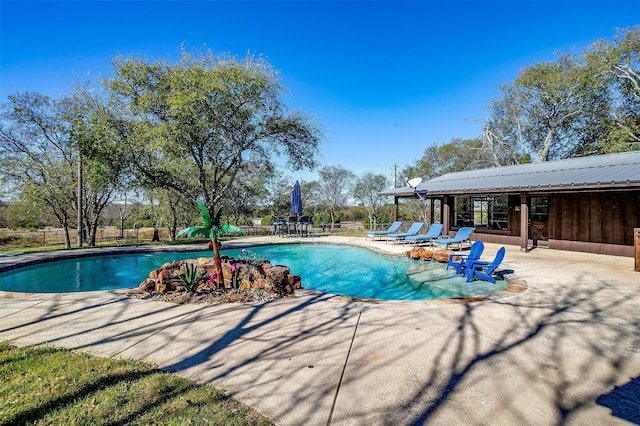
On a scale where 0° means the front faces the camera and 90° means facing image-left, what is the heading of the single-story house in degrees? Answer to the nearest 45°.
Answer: approximately 45°

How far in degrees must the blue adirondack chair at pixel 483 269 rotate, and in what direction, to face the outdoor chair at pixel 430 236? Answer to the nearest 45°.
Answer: approximately 90° to its right

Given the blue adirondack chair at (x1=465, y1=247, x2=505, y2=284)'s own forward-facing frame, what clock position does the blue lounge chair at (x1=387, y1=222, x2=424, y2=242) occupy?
The blue lounge chair is roughly at 2 o'clock from the blue adirondack chair.

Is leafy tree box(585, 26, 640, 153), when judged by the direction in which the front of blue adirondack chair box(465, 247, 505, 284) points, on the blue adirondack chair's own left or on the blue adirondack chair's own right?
on the blue adirondack chair's own right

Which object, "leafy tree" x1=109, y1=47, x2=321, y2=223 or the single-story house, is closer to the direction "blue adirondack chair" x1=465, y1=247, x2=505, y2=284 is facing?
the leafy tree

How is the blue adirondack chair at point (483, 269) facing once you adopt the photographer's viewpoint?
facing to the left of the viewer

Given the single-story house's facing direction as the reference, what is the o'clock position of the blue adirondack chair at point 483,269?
The blue adirondack chair is roughly at 11 o'clock from the single-story house.

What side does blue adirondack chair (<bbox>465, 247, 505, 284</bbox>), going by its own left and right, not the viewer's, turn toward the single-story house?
right

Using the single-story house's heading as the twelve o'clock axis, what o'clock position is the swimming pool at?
The swimming pool is roughly at 12 o'clock from the single-story house.

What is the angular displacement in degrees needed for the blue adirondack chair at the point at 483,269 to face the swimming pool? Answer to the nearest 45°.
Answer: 0° — it already faces it

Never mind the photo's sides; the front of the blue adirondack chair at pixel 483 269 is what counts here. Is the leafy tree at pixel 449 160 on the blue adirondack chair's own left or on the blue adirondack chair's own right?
on the blue adirondack chair's own right

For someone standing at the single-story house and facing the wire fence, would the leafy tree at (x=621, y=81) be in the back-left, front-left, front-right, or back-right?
back-right

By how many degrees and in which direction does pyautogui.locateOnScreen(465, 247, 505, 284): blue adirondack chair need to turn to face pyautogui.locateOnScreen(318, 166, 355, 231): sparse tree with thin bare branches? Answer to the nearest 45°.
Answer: approximately 45° to its right

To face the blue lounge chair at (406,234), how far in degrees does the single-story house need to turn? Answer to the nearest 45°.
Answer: approximately 45° to its right
